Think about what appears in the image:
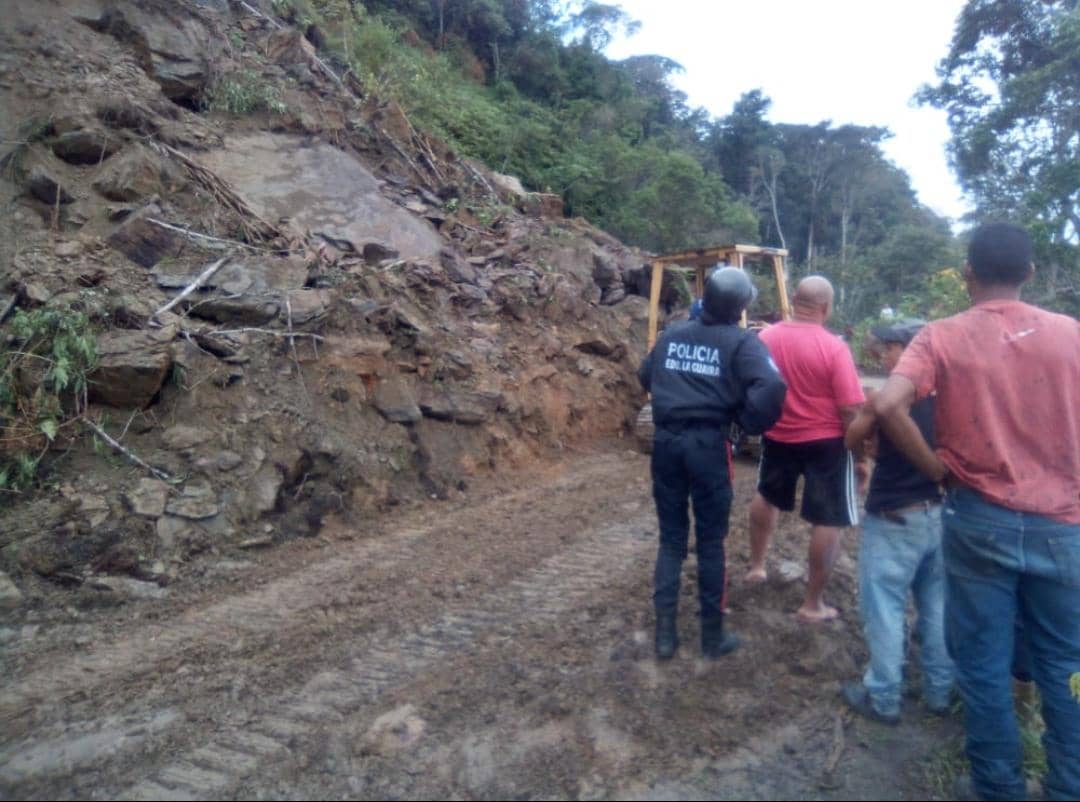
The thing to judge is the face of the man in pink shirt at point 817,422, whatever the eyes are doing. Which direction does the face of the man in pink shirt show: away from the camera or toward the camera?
away from the camera

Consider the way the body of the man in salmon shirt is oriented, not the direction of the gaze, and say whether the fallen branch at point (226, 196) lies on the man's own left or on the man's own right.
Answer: on the man's own left

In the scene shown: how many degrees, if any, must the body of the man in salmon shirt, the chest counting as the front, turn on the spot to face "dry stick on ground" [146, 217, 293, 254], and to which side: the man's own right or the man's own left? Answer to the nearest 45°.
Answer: approximately 90° to the man's own left

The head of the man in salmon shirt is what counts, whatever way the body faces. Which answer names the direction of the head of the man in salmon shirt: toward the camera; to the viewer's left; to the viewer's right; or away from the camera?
away from the camera

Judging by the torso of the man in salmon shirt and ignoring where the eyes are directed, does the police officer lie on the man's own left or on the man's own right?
on the man's own left

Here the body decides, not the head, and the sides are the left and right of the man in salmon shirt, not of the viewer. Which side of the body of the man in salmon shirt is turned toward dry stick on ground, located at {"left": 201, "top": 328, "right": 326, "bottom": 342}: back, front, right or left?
left

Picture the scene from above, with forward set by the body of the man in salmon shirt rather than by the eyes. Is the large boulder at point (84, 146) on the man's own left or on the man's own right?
on the man's own left

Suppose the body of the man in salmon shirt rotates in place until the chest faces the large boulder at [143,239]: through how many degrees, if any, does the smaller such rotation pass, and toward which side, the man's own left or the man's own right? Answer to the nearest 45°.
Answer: approximately 90° to the man's own left

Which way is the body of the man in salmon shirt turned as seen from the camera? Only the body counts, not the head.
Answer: away from the camera

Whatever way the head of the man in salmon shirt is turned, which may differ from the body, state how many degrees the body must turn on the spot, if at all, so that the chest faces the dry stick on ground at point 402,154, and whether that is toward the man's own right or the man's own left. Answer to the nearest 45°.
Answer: approximately 45° to the man's own left
